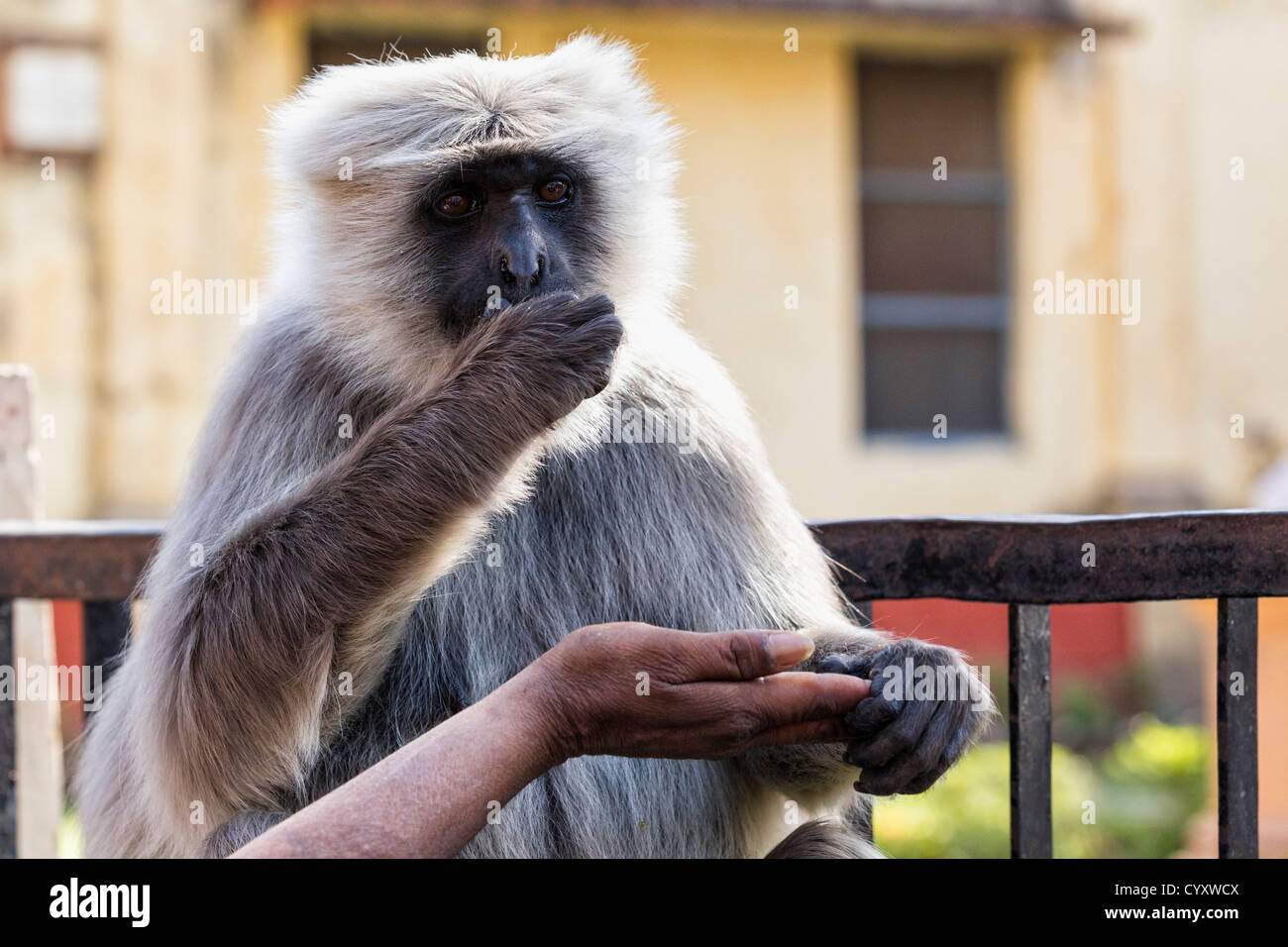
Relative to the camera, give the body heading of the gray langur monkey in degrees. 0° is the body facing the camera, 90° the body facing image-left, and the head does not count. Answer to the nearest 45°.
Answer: approximately 315°

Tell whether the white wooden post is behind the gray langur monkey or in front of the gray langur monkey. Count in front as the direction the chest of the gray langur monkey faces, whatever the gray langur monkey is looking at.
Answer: behind
